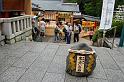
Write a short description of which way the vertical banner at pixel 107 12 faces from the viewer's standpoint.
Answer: facing the viewer

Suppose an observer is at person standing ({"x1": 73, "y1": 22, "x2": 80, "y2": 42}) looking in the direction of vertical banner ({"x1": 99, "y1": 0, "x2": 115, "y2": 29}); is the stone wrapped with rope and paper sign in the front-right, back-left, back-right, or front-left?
front-right

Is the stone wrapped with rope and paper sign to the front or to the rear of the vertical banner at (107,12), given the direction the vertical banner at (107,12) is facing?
to the front

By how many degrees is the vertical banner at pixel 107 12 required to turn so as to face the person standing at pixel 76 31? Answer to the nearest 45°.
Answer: approximately 135° to its right

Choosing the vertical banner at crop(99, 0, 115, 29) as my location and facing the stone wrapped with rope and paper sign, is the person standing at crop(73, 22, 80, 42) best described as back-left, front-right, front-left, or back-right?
back-right

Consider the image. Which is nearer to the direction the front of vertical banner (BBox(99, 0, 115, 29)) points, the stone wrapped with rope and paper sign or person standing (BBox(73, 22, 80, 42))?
the stone wrapped with rope and paper sign
